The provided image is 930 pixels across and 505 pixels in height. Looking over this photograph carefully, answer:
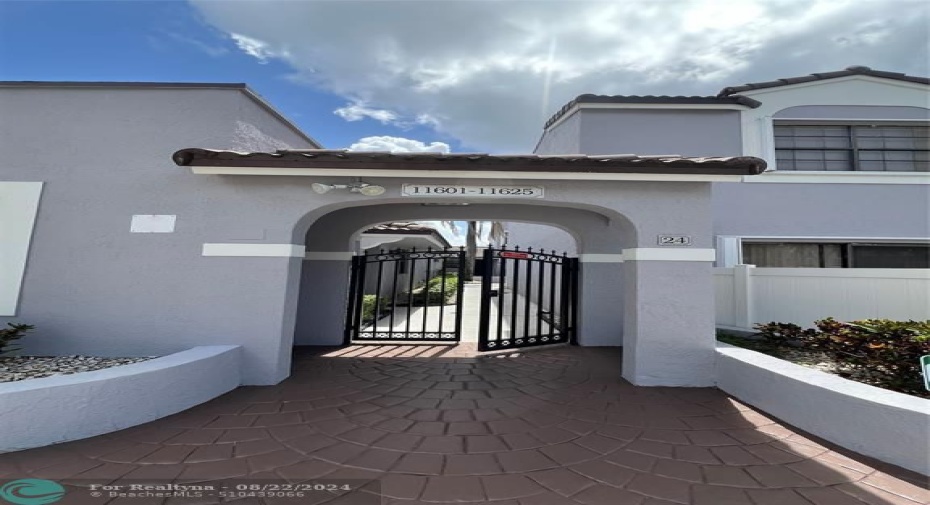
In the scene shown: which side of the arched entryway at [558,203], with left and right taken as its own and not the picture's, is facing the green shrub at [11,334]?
right

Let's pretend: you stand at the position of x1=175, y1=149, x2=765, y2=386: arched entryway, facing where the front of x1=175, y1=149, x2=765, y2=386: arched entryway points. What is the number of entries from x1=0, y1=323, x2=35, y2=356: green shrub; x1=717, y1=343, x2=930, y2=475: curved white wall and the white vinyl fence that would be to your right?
1

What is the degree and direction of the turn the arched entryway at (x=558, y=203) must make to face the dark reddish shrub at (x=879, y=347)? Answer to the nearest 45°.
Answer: approximately 90° to its left

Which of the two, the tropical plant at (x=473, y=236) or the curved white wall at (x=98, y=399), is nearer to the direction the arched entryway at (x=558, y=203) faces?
the curved white wall

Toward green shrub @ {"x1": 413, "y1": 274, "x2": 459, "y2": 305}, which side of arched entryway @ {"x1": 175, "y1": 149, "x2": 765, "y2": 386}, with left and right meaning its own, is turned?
back

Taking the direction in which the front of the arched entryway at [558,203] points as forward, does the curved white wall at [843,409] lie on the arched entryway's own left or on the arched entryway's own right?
on the arched entryway's own left

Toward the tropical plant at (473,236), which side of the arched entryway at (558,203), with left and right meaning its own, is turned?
back

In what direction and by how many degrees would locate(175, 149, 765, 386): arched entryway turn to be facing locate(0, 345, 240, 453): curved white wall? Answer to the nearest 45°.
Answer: approximately 90° to its right

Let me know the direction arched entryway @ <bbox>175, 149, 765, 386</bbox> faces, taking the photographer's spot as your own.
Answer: facing the viewer

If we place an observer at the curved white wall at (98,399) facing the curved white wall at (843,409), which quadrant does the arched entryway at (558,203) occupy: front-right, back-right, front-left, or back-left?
front-left

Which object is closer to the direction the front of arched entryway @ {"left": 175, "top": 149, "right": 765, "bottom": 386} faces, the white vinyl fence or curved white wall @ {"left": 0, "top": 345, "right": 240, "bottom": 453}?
the curved white wall
